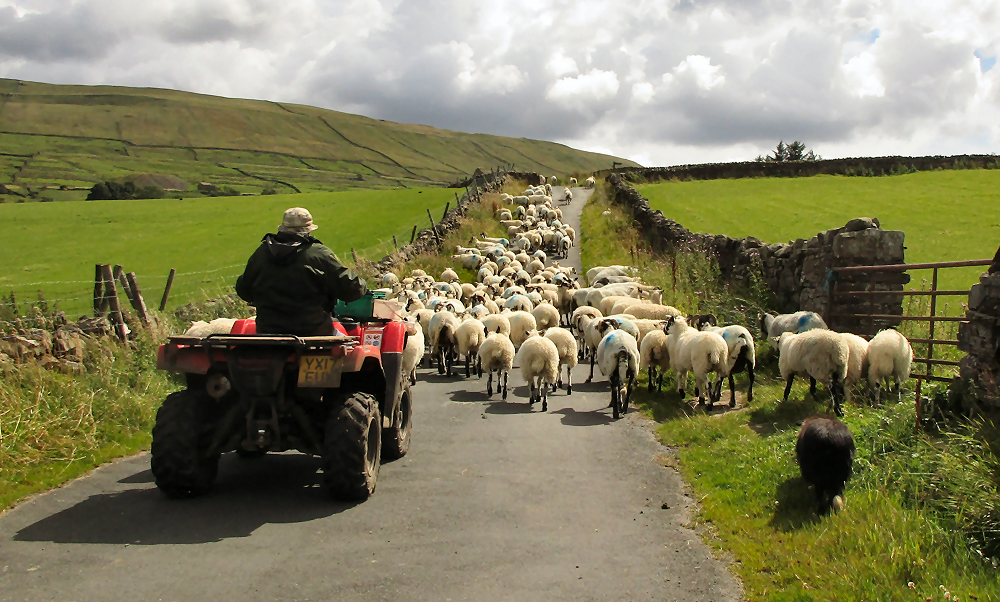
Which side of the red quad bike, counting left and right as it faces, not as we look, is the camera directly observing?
back

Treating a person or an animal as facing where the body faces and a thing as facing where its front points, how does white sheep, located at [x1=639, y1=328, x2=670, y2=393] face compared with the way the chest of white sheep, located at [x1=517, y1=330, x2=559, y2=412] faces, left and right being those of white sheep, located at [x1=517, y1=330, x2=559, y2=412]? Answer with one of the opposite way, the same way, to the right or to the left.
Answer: the same way

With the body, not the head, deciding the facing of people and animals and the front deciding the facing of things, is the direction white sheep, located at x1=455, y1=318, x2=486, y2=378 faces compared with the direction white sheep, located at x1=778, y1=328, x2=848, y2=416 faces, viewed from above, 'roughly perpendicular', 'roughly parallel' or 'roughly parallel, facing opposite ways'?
roughly parallel

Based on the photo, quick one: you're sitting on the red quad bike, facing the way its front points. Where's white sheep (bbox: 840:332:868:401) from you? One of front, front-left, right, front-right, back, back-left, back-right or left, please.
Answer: right

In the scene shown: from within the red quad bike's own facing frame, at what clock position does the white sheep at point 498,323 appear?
The white sheep is roughly at 1 o'clock from the red quad bike.

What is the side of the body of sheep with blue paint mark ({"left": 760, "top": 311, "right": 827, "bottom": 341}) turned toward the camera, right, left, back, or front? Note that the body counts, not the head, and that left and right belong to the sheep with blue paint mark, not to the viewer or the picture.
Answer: left

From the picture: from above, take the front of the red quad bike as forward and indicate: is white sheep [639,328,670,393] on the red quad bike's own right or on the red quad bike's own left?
on the red quad bike's own right

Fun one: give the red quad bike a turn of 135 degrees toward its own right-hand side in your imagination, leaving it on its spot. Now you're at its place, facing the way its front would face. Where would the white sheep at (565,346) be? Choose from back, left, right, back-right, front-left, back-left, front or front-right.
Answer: left

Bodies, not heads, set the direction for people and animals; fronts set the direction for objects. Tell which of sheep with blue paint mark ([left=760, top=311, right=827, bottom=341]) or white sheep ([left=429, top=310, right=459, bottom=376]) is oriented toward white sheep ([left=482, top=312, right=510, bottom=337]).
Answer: the sheep with blue paint mark

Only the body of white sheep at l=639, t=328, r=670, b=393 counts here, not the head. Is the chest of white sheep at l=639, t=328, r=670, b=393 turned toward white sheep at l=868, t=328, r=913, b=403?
no

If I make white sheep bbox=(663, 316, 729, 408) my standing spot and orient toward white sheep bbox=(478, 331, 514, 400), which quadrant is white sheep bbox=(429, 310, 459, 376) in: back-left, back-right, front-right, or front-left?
front-right

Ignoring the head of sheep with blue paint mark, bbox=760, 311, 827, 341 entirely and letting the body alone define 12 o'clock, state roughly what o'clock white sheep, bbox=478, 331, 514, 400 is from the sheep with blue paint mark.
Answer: The white sheep is roughly at 11 o'clock from the sheep with blue paint mark.

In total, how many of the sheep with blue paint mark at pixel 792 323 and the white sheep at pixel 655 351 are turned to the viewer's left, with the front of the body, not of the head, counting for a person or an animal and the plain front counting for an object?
1

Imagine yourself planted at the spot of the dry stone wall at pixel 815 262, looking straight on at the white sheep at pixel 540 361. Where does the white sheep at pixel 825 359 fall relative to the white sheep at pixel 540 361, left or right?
left
